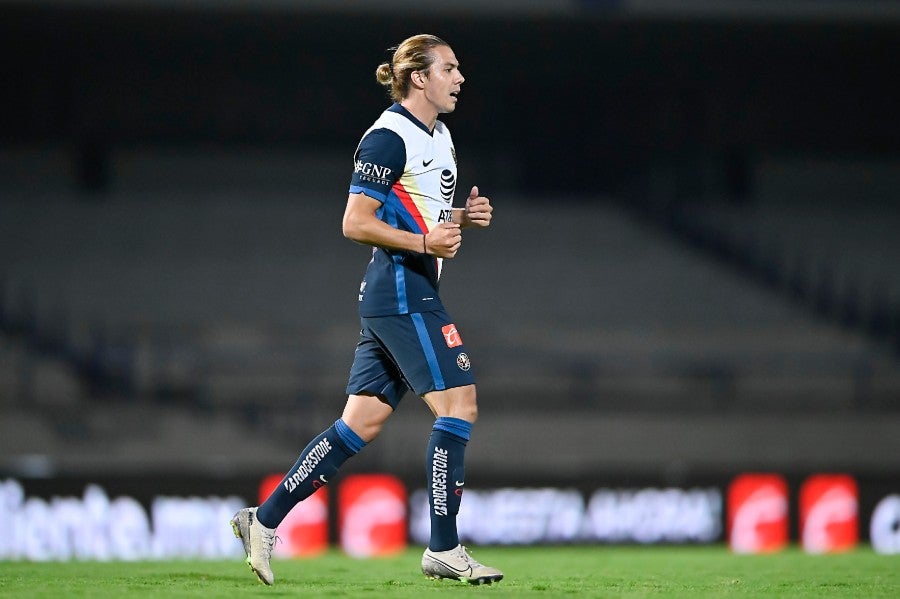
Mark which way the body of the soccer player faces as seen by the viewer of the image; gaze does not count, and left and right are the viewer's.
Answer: facing to the right of the viewer

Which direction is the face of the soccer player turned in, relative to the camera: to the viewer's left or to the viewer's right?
to the viewer's right
